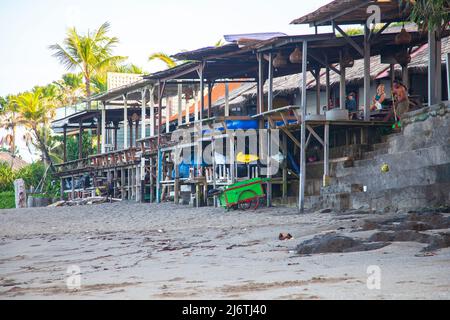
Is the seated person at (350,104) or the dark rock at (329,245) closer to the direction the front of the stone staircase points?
the dark rock

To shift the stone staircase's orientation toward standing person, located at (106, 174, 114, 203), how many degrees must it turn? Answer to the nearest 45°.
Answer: approximately 90° to its right

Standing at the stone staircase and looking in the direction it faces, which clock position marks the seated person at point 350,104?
The seated person is roughly at 4 o'clock from the stone staircase.

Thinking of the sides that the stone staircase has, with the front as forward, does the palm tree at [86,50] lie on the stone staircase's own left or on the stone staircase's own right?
on the stone staircase's own right

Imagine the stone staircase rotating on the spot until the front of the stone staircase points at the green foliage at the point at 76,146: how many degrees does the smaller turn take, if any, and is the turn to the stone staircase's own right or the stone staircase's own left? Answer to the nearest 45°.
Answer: approximately 90° to the stone staircase's own right

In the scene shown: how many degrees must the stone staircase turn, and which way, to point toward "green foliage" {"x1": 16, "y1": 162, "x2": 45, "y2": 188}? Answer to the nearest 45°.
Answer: approximately 90° to its right

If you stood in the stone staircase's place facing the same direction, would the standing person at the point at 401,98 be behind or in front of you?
behind

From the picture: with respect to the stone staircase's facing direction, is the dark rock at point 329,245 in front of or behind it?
in front

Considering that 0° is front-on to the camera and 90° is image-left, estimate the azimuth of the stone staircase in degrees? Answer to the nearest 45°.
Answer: approximately 45°
